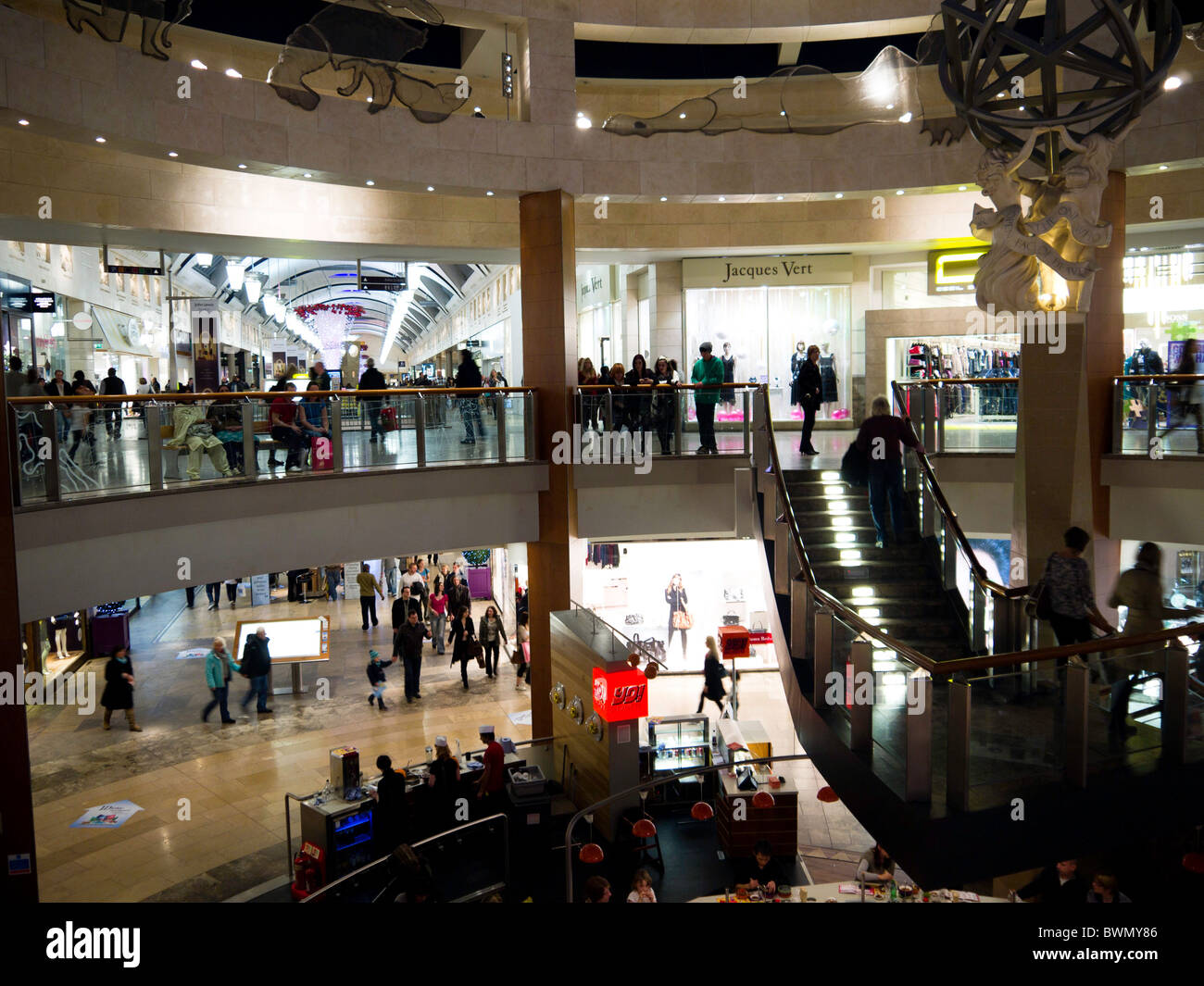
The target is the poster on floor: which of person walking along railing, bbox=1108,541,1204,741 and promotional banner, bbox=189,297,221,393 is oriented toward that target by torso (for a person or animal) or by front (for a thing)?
the promotional banner

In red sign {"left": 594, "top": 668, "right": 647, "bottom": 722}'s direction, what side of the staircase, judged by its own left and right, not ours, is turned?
right

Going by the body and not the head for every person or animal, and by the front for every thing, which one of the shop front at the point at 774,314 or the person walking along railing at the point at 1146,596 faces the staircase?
the shop front

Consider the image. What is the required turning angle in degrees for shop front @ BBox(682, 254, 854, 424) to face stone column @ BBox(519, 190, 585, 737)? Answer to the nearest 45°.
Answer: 0° — it already faces it

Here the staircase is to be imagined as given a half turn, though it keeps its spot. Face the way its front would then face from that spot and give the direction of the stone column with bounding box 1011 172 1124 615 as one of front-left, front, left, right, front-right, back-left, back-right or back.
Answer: front-right

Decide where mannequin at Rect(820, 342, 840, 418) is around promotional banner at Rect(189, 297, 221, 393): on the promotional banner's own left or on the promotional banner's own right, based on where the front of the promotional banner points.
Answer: on the promotional banner's own left

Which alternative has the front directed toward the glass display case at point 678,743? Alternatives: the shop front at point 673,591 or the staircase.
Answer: the shop front
